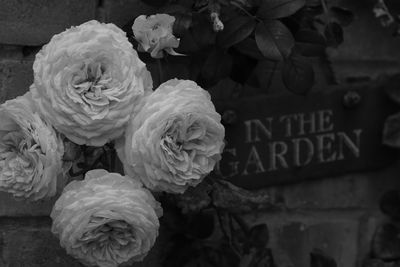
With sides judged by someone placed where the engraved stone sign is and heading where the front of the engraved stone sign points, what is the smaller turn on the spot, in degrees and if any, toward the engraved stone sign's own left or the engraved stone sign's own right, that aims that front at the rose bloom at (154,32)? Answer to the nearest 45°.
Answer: approximately 45° to the engraved stone sign's own right

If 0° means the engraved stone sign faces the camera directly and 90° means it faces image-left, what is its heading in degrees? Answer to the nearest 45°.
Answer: approximately 0°

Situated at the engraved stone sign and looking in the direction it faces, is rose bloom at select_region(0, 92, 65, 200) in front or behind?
in front
